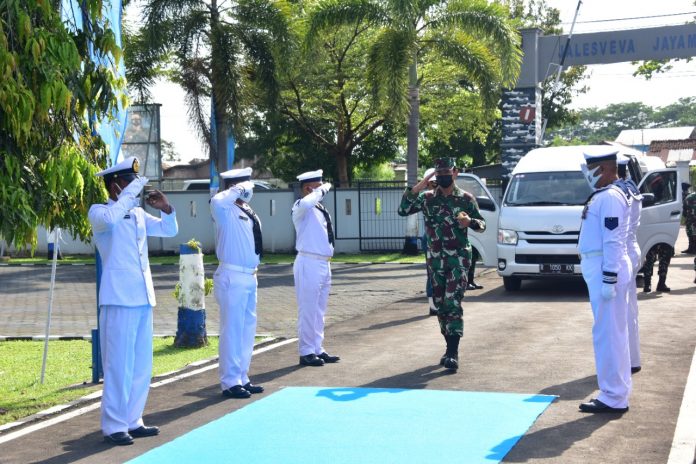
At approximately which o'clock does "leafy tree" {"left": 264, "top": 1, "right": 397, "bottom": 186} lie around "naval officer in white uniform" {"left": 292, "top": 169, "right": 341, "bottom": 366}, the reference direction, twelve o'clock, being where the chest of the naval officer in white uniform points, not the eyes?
The leafy tree is roughly at 9 o'clock from the naval officer in white uniform.

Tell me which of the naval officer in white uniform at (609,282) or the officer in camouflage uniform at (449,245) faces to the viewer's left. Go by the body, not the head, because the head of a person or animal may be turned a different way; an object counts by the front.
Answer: the naval officer in white uniform

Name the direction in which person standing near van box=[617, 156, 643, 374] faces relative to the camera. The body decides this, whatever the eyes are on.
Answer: to the viewer's left

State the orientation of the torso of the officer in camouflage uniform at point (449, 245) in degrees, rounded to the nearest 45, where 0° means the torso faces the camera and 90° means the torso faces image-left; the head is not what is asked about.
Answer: approximately 0°

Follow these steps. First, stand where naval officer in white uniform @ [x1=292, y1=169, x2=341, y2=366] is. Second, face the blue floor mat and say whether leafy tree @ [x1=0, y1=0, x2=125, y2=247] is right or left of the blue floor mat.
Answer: right

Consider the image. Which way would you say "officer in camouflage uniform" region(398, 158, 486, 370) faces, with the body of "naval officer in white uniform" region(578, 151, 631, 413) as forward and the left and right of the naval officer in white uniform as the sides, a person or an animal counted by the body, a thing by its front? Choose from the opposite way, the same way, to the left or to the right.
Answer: to the left

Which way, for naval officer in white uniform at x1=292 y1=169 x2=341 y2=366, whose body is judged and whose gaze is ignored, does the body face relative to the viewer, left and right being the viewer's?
facing to the right of the viewer

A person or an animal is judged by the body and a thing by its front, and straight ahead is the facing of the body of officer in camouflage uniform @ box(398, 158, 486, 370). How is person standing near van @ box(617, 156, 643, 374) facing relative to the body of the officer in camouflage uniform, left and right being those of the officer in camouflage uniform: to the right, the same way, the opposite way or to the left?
to the right

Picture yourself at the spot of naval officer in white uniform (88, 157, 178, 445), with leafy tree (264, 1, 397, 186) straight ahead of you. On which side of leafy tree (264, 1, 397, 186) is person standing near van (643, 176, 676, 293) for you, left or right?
right

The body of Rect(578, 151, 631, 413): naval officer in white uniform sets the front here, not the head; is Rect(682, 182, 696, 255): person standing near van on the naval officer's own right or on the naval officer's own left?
on the naval officer's own right

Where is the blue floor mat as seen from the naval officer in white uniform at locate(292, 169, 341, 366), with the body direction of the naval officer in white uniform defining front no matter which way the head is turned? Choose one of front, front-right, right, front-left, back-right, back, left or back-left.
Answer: right

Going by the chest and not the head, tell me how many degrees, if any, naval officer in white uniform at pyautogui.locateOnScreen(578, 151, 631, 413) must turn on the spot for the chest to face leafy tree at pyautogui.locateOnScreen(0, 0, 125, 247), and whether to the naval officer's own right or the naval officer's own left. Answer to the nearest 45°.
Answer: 0° — they already face it

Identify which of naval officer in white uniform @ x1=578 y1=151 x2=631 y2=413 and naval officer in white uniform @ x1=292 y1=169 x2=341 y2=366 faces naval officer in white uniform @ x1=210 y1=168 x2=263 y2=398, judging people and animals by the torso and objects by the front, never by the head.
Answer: naval officer in white uniform @ x1=578 y1=151 x2=631 y2=413

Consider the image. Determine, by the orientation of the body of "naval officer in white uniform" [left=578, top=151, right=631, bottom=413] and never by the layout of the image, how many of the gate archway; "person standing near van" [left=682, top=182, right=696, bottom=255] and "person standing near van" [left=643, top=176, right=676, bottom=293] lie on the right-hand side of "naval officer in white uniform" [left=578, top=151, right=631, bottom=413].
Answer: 3
